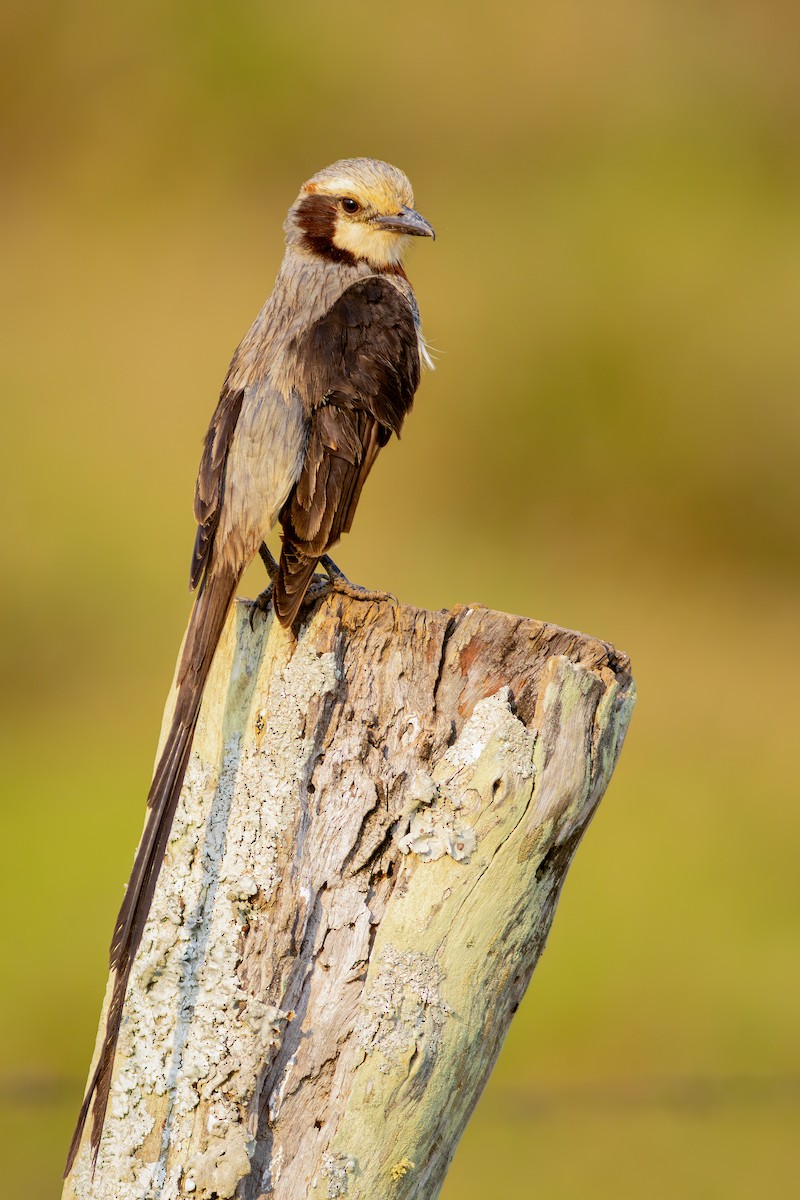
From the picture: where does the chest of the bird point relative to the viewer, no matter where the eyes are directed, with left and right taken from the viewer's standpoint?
facing away from the viewer and to the right of the viewer
